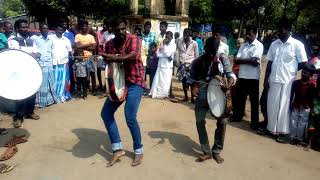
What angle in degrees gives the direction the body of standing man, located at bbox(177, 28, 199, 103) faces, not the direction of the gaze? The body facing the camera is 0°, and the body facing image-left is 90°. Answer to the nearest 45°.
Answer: approximately 0°

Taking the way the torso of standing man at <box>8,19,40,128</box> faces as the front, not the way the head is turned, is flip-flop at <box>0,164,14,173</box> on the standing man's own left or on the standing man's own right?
on the standing man's own right

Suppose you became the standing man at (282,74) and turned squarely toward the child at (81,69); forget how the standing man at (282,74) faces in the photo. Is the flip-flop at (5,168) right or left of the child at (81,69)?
left

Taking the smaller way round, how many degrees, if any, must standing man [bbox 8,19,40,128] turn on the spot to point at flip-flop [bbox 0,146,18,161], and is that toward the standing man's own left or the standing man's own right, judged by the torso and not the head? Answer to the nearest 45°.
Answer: approximately 45° to the standing man's own right

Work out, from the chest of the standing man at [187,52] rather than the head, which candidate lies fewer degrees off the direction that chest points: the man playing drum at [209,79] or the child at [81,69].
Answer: the man playing drum

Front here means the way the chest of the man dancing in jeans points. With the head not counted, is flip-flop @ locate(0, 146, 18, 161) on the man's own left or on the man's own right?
on the man's own right

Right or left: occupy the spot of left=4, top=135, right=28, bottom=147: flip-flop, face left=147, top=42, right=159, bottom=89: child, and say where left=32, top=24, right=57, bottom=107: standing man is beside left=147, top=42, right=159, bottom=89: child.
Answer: left

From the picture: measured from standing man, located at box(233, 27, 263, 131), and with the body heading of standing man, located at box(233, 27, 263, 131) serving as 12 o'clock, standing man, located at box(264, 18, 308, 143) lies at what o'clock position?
standing man, located at box(264, 18, 308, 143) is roughly at 9 o'clock from standing man, located at box(233, 27, 263, 131).
